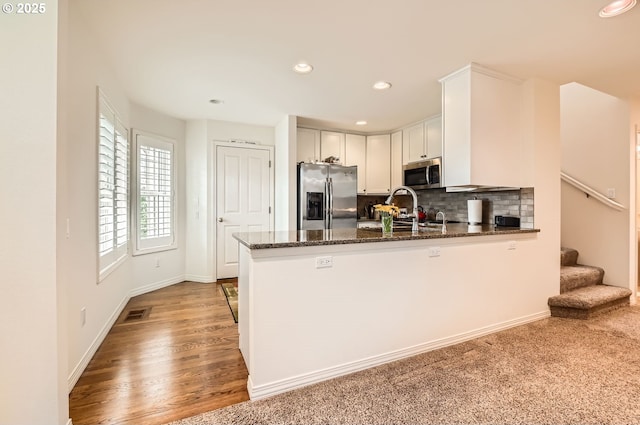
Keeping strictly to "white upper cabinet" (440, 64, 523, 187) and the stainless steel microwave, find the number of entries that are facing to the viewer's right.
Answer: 0

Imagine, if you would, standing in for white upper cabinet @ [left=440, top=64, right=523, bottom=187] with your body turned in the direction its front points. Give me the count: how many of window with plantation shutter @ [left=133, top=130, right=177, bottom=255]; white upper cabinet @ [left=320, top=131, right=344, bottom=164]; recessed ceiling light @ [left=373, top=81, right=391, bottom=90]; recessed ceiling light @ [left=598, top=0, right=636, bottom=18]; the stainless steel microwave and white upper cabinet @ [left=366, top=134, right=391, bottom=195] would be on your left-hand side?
1

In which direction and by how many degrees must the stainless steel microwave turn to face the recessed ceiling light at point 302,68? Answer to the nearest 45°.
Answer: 0° — it already faces it

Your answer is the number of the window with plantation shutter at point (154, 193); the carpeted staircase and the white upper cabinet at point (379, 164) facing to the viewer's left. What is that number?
0

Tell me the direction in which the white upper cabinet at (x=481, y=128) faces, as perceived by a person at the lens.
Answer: facing the viewer and to the left of the viewer

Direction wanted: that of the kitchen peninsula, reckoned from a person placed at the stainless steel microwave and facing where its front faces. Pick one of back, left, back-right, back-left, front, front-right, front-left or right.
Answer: front-left

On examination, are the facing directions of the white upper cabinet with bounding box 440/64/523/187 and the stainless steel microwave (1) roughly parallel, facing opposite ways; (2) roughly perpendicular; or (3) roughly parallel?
roughly parallel

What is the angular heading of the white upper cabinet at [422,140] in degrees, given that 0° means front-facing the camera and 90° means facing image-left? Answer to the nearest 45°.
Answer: approximately 45°

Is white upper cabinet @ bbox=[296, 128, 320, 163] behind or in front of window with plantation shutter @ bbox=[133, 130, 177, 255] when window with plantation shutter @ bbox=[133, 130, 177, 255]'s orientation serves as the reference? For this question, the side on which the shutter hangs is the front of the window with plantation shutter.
in front

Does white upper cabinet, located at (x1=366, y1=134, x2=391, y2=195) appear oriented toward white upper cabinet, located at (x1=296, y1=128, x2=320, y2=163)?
no

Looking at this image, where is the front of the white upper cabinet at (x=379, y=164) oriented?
toward the camera

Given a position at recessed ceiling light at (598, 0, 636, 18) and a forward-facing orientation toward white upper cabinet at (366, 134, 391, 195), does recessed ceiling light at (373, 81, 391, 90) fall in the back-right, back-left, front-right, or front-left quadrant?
front-left

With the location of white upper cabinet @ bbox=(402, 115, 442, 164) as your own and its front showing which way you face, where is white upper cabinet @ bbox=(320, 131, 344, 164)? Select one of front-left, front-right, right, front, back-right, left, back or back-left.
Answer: front-right

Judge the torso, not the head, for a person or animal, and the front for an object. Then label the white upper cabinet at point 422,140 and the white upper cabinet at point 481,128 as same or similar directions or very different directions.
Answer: same or similar directions

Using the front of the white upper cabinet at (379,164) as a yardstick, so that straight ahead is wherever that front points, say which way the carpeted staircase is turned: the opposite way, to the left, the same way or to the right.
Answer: the same way

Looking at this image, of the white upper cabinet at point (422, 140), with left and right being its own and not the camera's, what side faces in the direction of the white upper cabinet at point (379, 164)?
right

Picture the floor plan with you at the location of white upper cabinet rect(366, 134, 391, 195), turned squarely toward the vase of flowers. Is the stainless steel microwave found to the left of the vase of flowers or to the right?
left

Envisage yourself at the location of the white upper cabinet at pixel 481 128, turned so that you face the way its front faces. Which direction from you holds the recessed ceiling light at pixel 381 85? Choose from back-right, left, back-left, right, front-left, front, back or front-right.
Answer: front-right

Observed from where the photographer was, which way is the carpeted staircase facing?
facing the viewer and to the right of the viewer
